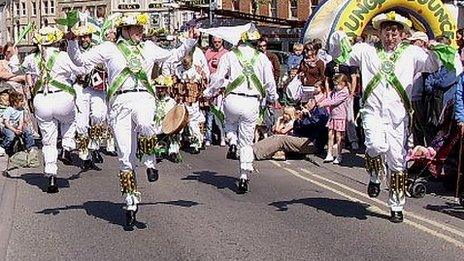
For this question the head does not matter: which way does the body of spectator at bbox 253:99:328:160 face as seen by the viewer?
to the viewer's left

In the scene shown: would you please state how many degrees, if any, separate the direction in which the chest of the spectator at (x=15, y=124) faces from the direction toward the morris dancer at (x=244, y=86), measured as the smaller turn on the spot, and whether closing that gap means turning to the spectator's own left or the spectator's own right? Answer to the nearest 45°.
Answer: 0° — they already face them

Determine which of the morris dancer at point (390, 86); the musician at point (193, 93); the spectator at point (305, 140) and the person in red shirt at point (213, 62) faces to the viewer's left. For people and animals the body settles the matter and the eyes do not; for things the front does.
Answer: the spectator

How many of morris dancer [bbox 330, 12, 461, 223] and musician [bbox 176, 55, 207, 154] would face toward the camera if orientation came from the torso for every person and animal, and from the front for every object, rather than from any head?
2

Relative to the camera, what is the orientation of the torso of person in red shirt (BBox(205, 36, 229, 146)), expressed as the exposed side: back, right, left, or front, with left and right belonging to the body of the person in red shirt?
front

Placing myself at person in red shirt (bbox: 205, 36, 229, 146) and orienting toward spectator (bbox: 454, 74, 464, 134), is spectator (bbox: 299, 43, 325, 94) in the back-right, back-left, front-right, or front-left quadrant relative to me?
front-left

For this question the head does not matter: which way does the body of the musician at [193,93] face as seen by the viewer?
toward the camera
